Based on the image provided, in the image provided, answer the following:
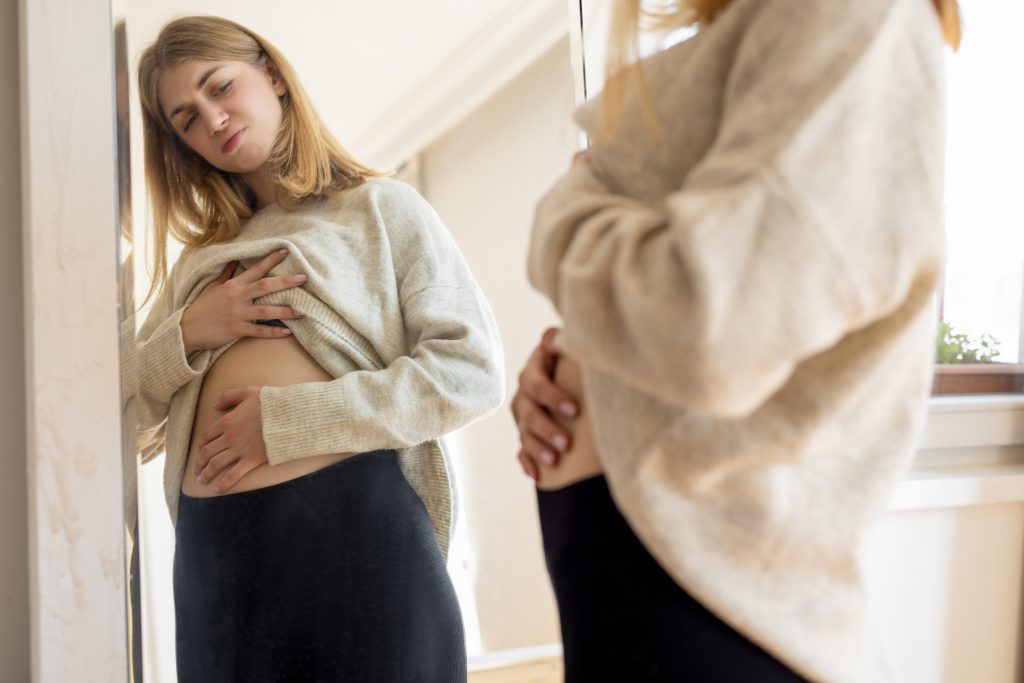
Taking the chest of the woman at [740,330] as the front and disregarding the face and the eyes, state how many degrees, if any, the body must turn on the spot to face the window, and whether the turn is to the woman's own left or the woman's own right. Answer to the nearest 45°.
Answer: approximately 90° to the woman's own right

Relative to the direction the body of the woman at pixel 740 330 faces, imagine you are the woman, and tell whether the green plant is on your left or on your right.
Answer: on your right

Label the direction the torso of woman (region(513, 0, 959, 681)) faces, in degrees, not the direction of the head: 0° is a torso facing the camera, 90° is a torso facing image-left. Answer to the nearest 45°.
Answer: approximately 90°

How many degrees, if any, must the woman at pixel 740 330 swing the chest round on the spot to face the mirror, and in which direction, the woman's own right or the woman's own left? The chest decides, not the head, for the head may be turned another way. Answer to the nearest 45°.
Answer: approximately 45° to the woman's own right

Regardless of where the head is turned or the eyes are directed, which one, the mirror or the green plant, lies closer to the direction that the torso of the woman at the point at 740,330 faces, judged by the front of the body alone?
the mirror

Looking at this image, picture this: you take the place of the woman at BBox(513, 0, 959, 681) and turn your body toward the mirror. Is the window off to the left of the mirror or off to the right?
right
